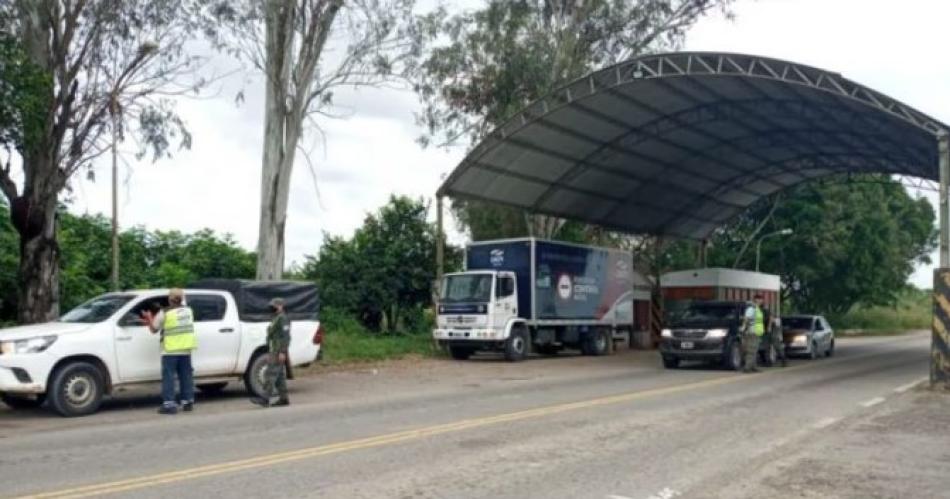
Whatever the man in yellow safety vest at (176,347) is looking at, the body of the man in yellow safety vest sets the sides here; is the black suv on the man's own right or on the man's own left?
on the man's own right

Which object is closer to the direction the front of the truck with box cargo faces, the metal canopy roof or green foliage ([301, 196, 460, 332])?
the green foliage

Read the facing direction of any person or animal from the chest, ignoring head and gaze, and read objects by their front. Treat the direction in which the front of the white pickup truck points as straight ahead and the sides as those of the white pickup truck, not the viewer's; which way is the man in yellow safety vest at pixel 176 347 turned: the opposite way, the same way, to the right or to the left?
to the right

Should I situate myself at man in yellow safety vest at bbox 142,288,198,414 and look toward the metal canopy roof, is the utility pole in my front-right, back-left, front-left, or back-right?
front-left

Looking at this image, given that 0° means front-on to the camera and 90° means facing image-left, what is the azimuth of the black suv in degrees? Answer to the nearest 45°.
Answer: approximately 45°

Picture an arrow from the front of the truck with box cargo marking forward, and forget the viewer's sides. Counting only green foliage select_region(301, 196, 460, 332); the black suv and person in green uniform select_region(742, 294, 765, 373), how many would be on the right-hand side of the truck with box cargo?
1

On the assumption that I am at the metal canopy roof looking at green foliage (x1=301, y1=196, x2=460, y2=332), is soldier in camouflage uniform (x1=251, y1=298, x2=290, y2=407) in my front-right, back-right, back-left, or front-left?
front-left

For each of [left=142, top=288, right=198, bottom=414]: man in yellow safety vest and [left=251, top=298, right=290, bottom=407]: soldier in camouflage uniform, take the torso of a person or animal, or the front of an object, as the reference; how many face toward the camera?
0

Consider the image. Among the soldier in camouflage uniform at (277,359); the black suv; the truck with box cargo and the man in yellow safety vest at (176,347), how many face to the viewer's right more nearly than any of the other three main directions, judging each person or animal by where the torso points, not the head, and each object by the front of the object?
0

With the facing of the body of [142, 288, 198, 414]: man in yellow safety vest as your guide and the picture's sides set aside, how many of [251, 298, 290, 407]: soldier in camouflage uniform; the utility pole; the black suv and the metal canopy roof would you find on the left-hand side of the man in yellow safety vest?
0

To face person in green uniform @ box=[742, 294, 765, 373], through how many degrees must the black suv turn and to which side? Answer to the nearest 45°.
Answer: approximately 45° to its left

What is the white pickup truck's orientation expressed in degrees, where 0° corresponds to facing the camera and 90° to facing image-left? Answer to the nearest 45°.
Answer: approximately 45°

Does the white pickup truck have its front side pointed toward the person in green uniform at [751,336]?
no

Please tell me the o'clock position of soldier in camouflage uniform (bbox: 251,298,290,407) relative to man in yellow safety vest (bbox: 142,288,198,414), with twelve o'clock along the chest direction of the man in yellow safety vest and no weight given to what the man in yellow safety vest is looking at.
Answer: The soldier in camouflage uniform is roughly at 4 o'clock from the man in yellow safety vest.

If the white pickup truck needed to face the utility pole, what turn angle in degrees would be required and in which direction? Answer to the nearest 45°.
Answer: approximately 135° to its right

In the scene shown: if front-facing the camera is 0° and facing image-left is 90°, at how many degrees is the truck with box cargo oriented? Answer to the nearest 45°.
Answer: approximately 45°

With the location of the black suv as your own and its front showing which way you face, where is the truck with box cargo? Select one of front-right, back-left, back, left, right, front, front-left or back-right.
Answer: right

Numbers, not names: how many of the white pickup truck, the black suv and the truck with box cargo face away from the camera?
0

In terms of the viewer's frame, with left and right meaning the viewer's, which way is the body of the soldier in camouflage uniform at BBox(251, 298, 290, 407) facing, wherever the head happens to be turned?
facing to the left of the viewer
